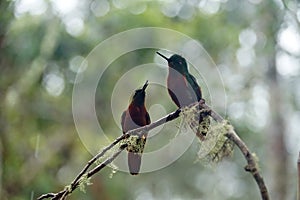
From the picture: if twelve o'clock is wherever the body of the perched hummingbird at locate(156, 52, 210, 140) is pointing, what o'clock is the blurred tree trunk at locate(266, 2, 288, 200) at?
The blurred tree trunk is roughly at 5 o'clock from the perched hummingbird.

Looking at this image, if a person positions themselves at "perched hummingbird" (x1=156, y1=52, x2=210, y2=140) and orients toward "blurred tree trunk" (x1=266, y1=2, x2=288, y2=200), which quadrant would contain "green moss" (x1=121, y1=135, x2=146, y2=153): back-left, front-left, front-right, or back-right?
back-left

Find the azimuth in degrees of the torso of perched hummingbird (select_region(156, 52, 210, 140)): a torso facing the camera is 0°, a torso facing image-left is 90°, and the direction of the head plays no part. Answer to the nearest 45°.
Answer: approximately 45°
